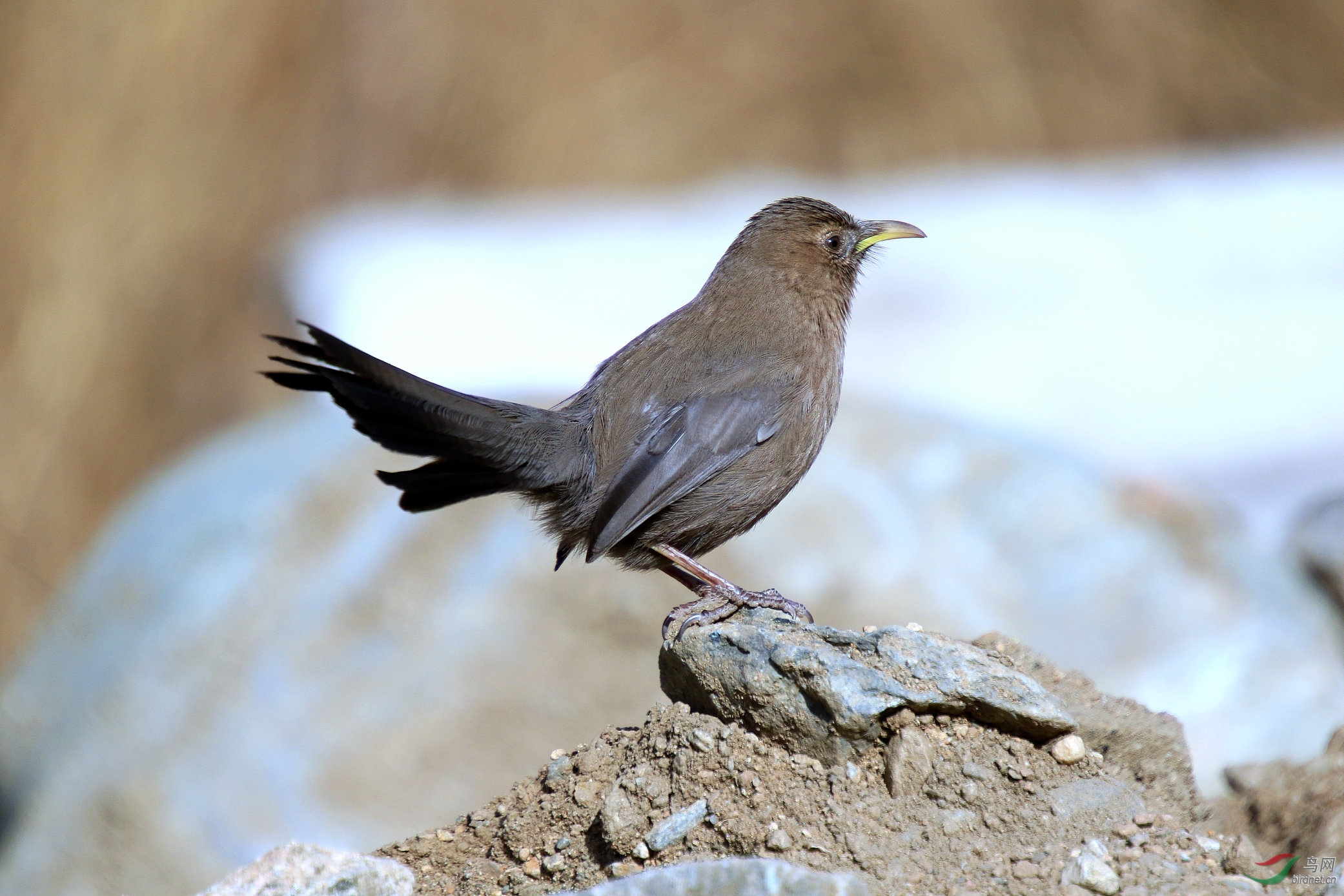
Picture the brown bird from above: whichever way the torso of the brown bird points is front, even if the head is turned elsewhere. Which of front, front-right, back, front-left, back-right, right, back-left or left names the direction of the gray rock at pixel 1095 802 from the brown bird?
front-right

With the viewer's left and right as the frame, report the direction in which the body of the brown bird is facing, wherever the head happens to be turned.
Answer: facing to the right of the viewer

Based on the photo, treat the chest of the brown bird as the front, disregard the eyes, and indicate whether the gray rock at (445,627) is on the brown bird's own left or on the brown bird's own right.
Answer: on the brown bird's own left
